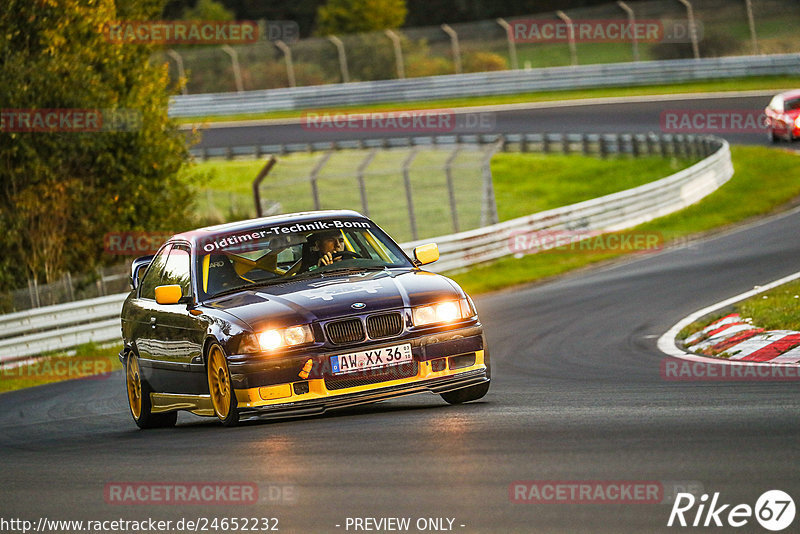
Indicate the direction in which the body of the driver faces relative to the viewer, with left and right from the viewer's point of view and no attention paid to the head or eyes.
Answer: facing the viewer and to the right of the viewer

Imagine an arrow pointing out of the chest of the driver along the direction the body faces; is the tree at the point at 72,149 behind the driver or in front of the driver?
behind

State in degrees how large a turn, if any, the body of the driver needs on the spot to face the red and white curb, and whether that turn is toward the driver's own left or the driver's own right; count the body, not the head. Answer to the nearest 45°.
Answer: approximately 90° to the driver's own left

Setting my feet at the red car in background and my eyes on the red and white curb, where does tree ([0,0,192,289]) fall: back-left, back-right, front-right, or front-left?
front-right

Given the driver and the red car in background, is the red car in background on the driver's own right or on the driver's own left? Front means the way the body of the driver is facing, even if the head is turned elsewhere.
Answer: on the driver's own left

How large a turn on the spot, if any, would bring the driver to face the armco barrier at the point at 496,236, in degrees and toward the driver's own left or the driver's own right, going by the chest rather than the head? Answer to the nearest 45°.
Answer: approximately 135° to the driver's own left

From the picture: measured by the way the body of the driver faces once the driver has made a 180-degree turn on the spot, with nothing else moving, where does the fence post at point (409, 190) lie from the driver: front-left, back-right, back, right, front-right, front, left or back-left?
front-right
